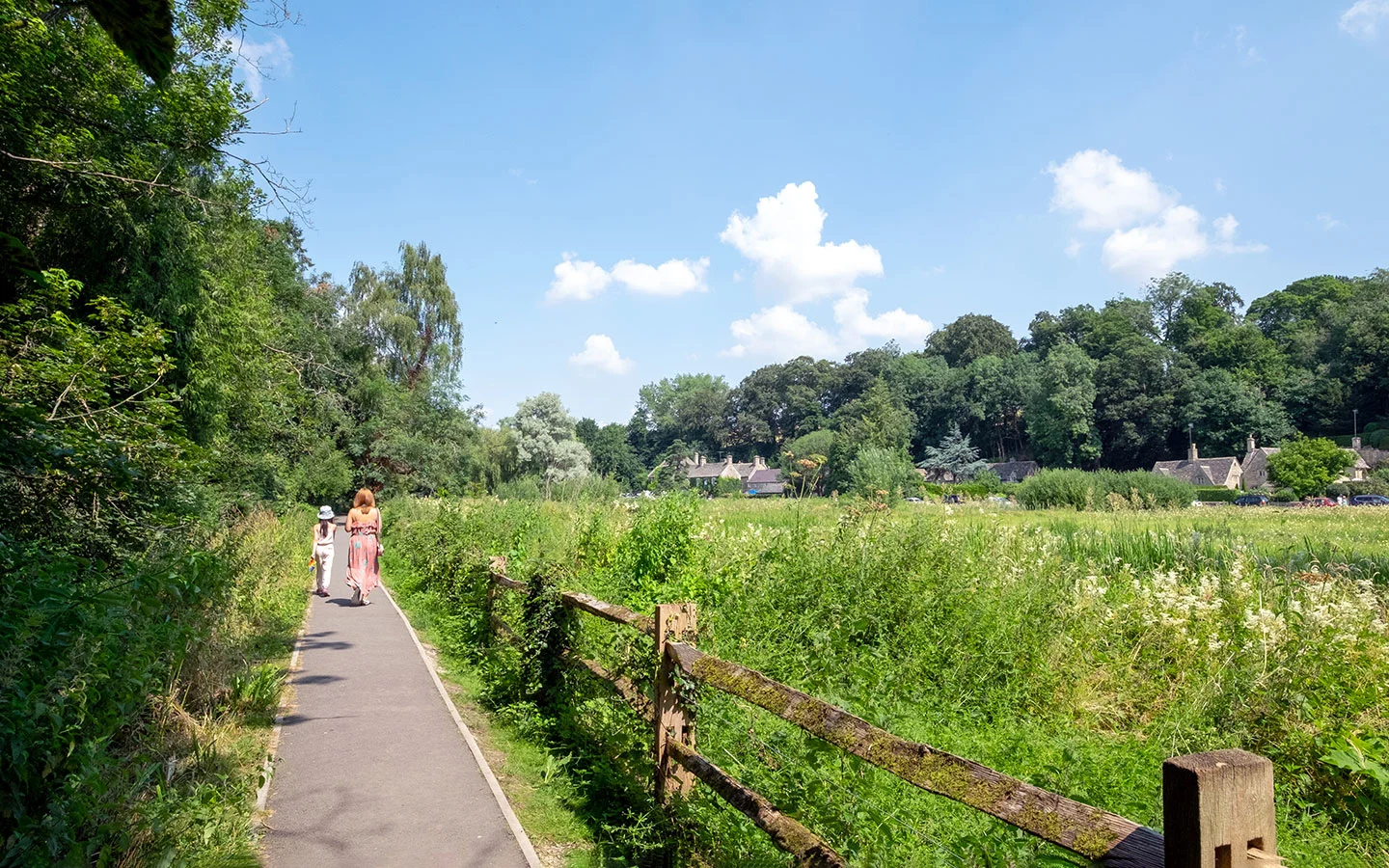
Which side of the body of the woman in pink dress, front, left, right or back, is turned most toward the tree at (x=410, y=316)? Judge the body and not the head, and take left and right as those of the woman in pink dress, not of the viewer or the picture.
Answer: front

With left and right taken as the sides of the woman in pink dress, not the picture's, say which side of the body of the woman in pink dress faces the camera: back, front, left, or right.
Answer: back

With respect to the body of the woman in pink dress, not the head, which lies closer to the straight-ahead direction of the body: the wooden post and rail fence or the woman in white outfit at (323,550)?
the woman in white outfit

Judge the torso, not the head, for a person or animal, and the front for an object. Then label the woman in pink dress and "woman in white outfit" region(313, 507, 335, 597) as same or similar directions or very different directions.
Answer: same or similar directions

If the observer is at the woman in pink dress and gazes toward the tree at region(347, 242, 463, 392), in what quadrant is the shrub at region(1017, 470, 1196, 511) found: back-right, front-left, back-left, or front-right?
front-right

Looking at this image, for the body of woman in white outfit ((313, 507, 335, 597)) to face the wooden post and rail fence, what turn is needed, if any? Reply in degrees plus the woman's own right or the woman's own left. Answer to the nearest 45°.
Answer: approximately 180°

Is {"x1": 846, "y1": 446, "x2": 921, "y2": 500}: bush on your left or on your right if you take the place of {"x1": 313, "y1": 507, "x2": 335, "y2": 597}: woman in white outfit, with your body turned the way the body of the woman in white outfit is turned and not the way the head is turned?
on your right

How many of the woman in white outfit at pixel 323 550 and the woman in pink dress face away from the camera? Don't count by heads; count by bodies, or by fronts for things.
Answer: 2

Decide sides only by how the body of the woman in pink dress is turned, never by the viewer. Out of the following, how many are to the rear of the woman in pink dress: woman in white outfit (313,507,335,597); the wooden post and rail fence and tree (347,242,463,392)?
1

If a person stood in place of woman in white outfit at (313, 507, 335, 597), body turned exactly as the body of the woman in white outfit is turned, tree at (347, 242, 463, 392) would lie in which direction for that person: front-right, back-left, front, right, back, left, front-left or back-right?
front

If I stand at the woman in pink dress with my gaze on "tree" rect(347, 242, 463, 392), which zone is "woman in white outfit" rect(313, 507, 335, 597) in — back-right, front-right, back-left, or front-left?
front-left

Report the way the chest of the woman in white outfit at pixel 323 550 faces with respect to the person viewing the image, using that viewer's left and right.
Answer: facing away from the viewer

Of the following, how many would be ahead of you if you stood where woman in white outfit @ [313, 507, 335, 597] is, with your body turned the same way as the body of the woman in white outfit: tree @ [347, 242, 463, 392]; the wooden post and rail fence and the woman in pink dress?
1

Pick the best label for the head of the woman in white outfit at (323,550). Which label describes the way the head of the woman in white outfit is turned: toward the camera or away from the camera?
away from the camera

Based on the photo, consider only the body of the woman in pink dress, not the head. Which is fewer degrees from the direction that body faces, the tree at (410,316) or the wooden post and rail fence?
the tree

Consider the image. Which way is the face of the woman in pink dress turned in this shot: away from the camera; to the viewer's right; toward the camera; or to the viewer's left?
away from the camera
